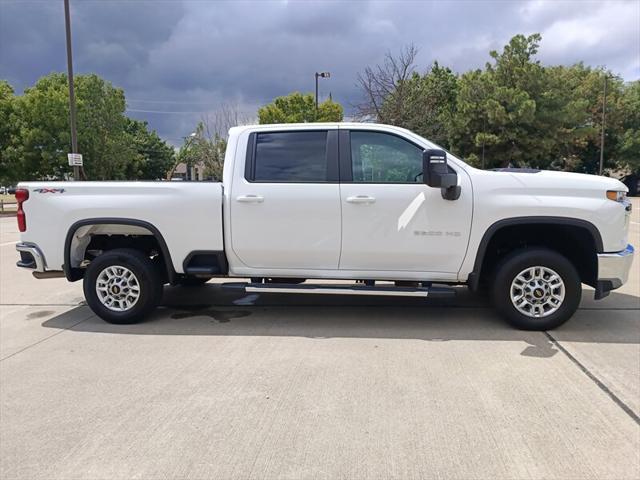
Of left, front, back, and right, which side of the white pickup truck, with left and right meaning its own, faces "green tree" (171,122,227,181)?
left

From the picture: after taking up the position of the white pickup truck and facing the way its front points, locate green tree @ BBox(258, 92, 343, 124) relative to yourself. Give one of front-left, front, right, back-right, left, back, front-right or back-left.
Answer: left

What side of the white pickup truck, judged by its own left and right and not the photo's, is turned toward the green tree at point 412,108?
left

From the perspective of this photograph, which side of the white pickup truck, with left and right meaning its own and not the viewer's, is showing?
right

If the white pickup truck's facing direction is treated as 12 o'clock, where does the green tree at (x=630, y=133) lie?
The green tree is roughly at 10 o'clock from the white pickup truck.

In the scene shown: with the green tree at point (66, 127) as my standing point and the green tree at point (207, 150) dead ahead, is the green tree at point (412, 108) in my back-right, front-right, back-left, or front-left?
front-right

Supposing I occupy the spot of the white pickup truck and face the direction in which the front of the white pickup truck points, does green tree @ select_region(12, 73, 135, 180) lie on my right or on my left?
on my left
